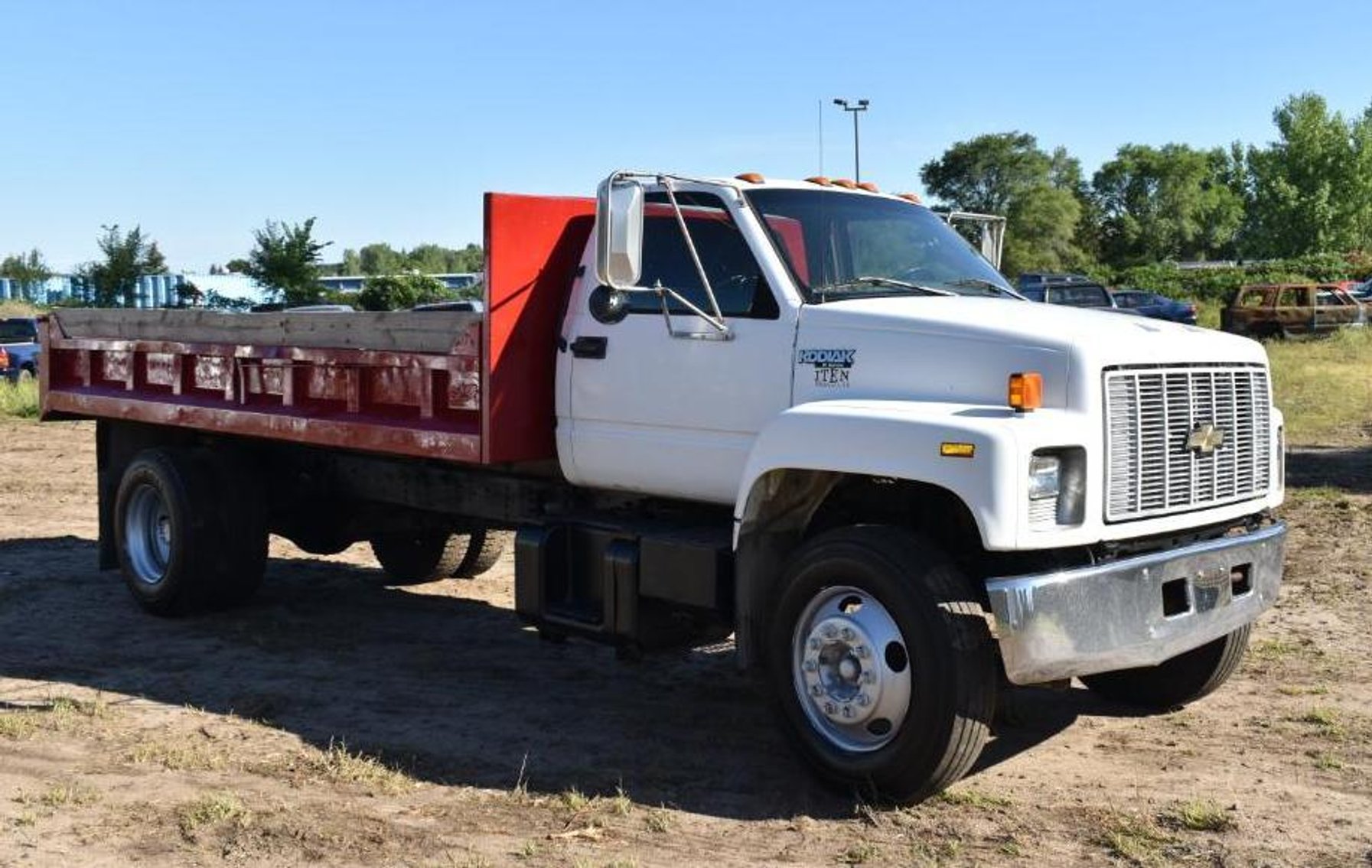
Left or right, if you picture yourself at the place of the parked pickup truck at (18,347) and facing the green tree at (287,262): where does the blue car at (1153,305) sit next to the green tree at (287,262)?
right

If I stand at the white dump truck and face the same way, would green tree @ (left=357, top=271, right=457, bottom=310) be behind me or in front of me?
behind

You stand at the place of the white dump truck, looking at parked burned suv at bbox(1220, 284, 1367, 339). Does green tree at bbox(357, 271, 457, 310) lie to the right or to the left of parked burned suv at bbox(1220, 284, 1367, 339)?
left

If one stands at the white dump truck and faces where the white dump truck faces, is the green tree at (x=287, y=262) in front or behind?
behind

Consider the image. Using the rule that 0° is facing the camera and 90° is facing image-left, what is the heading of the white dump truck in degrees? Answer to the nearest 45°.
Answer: approximately 315°
